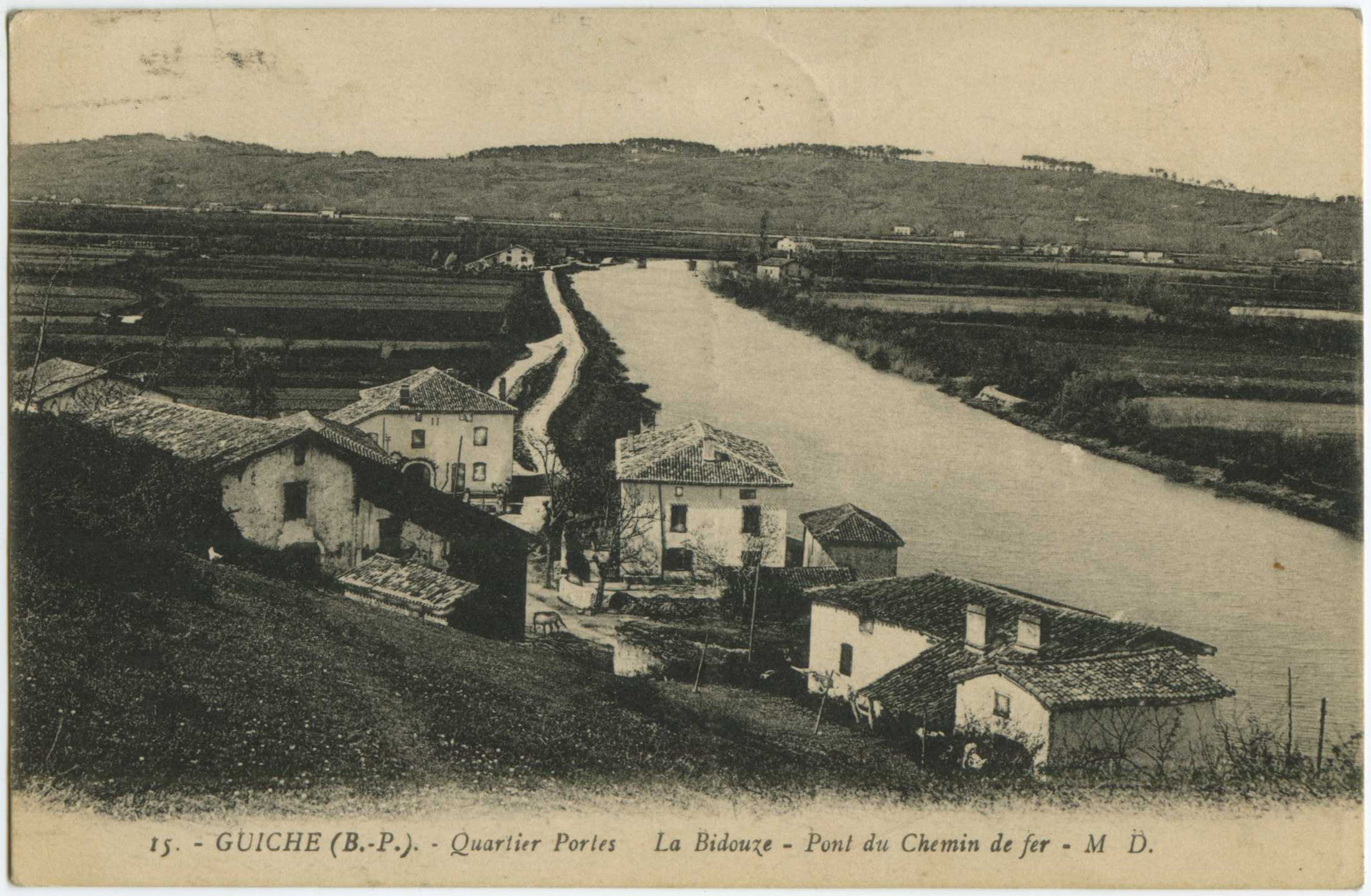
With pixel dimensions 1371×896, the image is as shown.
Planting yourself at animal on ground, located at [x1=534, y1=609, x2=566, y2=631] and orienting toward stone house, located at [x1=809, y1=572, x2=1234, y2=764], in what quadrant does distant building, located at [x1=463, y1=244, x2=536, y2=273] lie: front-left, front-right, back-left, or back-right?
back-left

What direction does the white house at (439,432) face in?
toward the camera

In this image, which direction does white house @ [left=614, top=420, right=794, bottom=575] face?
toward the camera

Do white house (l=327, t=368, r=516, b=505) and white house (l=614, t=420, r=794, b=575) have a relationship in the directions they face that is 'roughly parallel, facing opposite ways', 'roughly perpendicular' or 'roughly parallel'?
roughly parallel

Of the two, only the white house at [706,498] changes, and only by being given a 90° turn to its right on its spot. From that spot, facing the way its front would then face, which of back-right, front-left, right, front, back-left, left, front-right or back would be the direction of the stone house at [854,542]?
back

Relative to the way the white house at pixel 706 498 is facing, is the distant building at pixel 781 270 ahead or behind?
behind

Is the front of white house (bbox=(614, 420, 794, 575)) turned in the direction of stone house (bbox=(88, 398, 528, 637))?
no

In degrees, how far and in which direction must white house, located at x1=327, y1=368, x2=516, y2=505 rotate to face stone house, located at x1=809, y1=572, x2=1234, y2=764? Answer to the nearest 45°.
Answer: approximately 45° to its left

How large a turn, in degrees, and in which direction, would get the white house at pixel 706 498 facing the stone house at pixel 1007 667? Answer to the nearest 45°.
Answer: approximately 45° to its left
